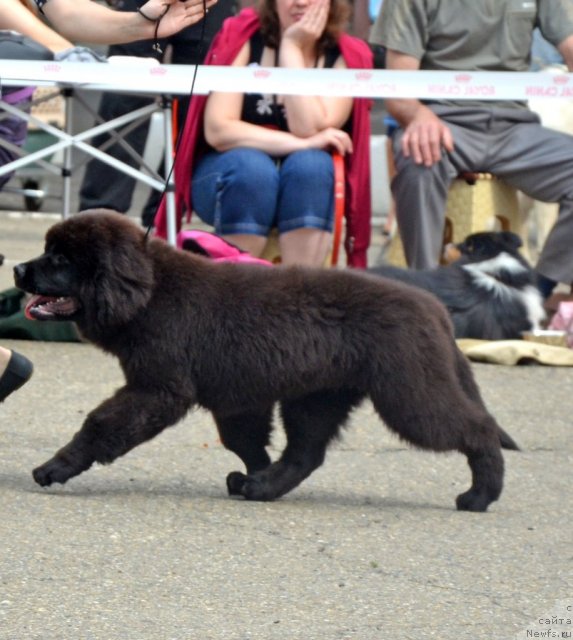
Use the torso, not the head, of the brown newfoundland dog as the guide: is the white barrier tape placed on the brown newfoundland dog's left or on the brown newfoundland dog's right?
on the brown newfoundland dog's right

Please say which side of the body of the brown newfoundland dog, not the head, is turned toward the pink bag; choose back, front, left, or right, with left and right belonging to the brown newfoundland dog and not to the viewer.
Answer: right

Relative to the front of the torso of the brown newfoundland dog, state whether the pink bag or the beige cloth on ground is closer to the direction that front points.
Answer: the pink bag

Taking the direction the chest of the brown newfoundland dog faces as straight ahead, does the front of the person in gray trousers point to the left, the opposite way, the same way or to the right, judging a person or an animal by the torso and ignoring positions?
to the left

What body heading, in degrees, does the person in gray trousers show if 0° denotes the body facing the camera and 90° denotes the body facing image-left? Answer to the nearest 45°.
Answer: approximately 0°

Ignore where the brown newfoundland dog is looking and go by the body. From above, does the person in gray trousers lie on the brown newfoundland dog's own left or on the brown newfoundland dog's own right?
on the brown newfoundland dog's own right

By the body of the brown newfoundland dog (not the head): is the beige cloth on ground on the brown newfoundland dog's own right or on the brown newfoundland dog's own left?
on the brown newfoundland dog's own right

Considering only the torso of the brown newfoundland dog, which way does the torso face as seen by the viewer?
to the viewer's left

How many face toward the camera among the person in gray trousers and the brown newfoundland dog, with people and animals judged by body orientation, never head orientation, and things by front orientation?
1
